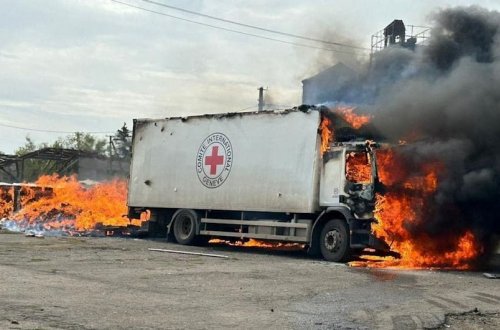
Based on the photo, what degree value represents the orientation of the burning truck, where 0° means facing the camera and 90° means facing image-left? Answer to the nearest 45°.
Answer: approximately 315°
